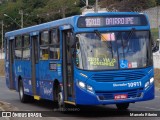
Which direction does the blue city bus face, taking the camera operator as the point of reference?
facing the viewer and to the right of the viewer
